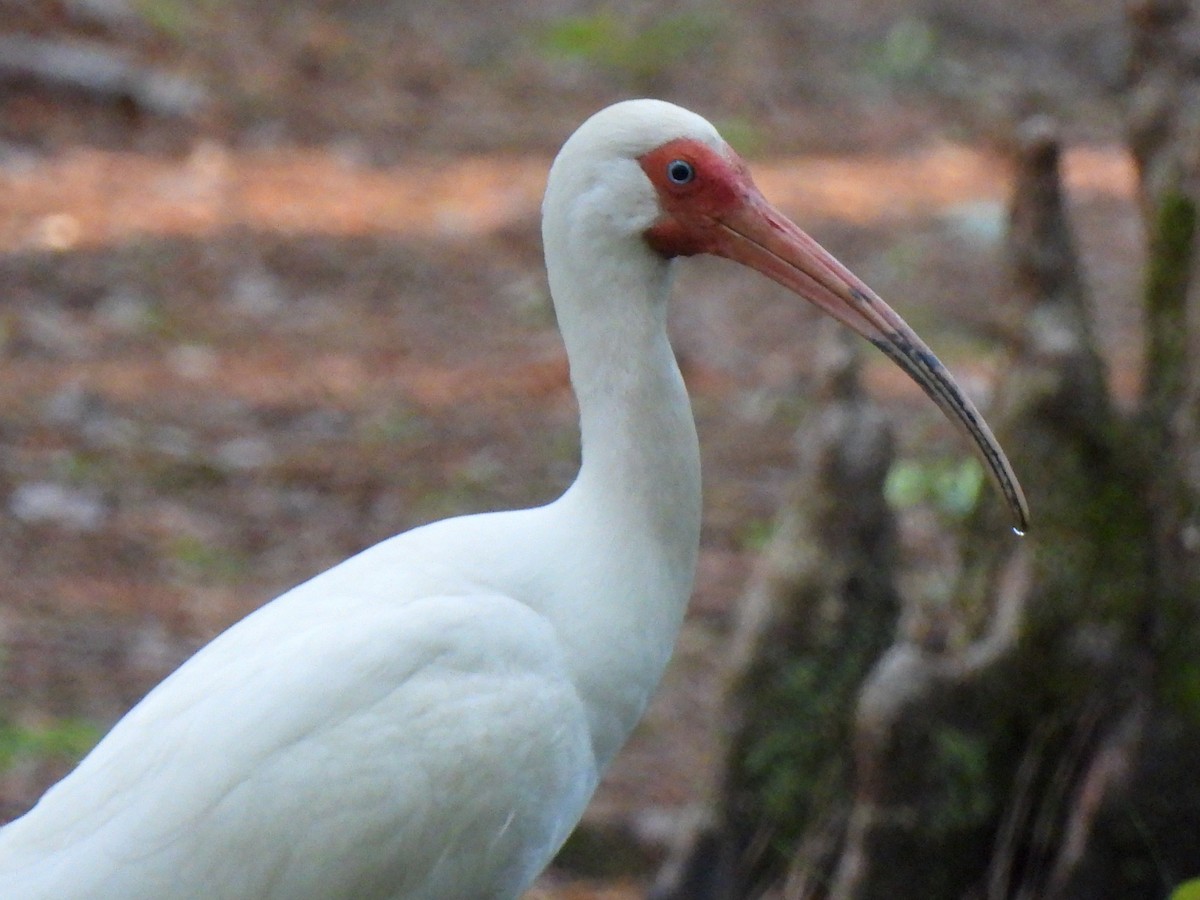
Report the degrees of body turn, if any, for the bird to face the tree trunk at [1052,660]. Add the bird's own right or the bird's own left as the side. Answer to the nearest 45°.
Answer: approximately 45° to the bird's own left

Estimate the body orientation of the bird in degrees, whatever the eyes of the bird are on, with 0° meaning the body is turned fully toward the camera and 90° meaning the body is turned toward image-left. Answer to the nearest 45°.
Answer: approximately 270°
